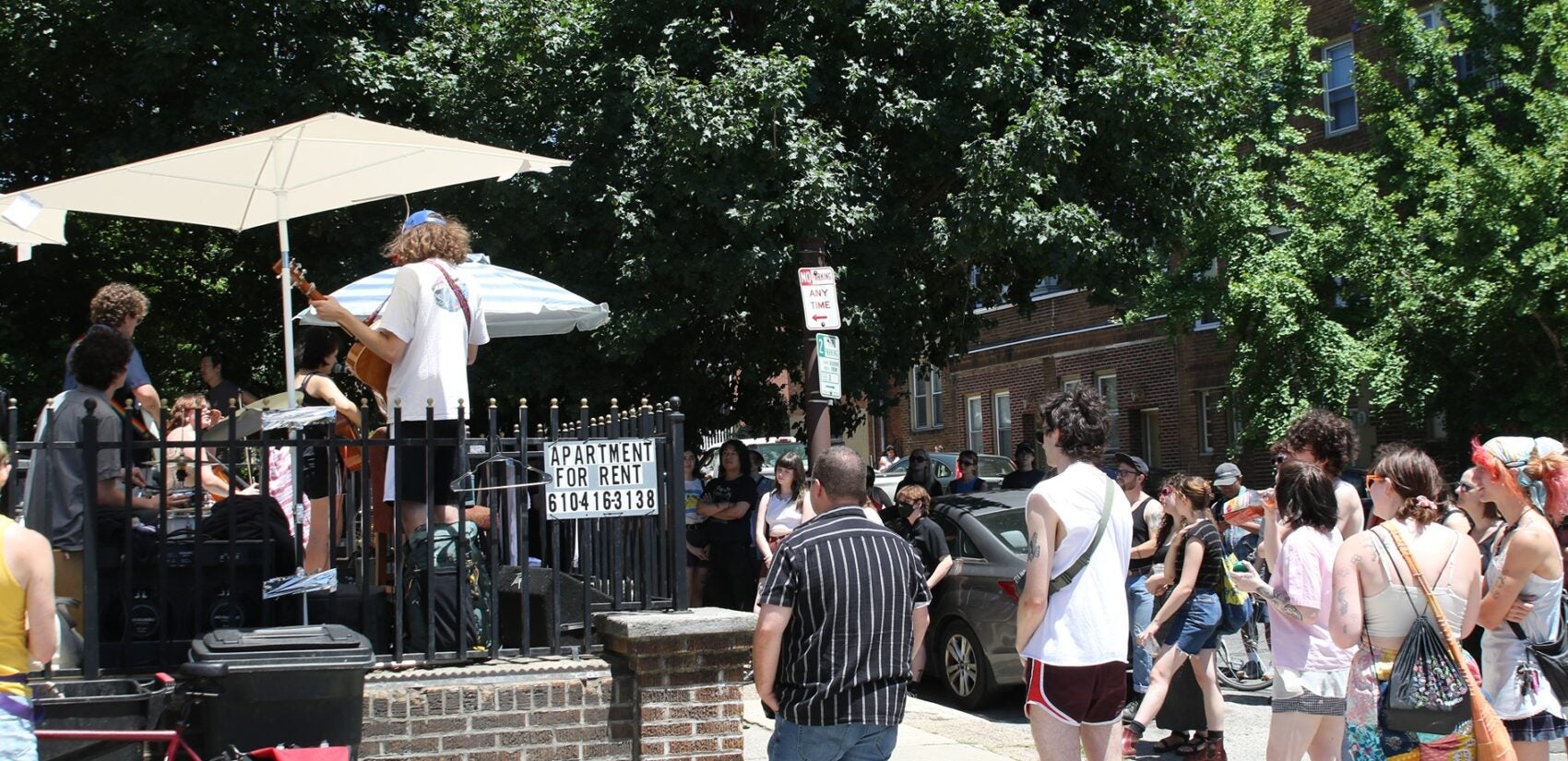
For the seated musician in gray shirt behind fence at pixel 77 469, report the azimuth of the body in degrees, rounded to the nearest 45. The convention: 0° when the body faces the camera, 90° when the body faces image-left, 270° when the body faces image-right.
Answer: approximately 225°

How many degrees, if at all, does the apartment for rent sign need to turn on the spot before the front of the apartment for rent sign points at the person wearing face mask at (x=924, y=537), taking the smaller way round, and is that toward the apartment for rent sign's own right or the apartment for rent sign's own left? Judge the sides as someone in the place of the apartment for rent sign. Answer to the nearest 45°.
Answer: approximately 135° to the apartment for rent sign's own left

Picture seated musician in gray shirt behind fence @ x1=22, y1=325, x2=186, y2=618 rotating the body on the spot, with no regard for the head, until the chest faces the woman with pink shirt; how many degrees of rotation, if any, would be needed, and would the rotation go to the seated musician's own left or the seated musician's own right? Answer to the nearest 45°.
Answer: approximately 45° to the seated musician's own right

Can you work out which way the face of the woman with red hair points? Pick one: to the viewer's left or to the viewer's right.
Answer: to the viewer's left

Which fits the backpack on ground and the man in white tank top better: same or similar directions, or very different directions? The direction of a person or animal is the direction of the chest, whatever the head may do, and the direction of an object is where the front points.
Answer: very different directions

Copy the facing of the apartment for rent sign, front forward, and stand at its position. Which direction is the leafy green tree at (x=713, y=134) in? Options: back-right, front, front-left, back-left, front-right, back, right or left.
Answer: back

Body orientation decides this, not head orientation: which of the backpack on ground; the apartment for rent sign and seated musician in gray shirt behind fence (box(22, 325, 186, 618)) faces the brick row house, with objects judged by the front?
the seated musician in gray shirt behind fence

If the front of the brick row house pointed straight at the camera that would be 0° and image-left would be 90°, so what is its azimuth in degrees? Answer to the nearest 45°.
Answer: approximately 45°

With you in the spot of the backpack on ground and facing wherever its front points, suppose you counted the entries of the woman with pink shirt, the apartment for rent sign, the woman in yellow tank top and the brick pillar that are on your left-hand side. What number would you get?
3

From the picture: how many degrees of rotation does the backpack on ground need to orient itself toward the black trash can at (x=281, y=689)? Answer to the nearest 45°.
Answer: approximately 45° to its right

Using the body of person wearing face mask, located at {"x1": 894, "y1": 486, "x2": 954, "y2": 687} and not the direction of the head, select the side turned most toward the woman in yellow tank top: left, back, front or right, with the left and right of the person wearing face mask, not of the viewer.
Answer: front

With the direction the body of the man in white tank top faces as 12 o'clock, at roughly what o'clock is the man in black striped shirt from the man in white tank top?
The man in black striped shirt is roughly at 9 o'clock from the man in white tank top.

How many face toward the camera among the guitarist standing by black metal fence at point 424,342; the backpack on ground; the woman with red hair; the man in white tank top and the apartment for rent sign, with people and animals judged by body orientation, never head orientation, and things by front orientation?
2

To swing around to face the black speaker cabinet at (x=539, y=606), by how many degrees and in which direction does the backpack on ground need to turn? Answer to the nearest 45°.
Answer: approximately 135° to its left
